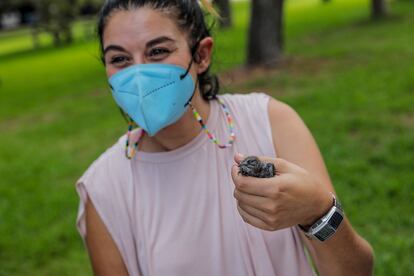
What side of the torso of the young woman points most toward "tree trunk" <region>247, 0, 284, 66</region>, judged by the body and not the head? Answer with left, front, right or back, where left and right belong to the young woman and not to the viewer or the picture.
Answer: back

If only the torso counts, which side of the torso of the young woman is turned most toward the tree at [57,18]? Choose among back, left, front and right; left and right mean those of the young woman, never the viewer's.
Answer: back

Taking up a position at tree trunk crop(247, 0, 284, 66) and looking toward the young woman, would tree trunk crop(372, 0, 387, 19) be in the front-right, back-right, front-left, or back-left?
back-left

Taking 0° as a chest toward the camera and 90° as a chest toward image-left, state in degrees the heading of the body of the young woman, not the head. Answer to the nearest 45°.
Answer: approximately 0°

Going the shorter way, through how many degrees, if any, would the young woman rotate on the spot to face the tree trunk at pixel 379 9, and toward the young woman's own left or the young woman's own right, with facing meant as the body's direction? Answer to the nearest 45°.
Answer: approximately 180°

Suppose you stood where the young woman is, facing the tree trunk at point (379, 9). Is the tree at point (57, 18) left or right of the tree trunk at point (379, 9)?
left
